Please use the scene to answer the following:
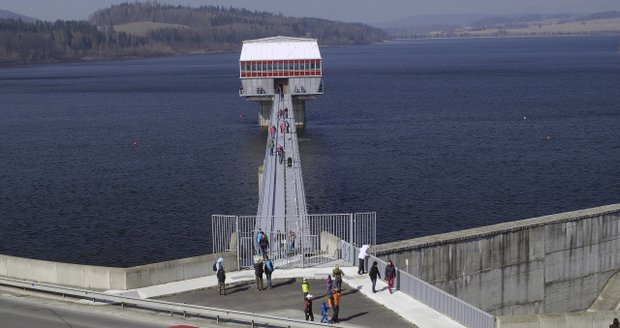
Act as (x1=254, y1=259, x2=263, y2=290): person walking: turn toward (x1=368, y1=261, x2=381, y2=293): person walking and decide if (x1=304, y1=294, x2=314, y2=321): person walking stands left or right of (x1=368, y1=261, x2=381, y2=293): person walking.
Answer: right

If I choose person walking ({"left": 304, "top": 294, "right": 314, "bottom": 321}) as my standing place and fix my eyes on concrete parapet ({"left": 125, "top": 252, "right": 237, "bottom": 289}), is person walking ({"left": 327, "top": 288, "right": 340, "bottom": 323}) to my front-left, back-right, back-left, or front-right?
back-right

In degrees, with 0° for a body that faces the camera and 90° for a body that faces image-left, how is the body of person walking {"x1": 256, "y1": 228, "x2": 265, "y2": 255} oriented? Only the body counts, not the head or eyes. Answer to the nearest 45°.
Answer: approximately 180°

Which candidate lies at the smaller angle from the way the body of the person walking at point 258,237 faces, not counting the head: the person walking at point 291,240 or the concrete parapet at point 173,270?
the person walking

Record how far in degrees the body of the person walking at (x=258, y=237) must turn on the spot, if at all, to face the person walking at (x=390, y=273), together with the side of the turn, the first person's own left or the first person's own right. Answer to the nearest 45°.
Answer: approximately 135° to the first person's own right

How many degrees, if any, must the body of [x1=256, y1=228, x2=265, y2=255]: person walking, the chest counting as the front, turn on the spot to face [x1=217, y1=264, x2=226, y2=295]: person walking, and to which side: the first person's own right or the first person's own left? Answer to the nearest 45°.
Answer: approximately 180°

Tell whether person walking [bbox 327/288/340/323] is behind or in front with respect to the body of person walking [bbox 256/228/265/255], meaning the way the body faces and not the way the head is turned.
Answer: behind
